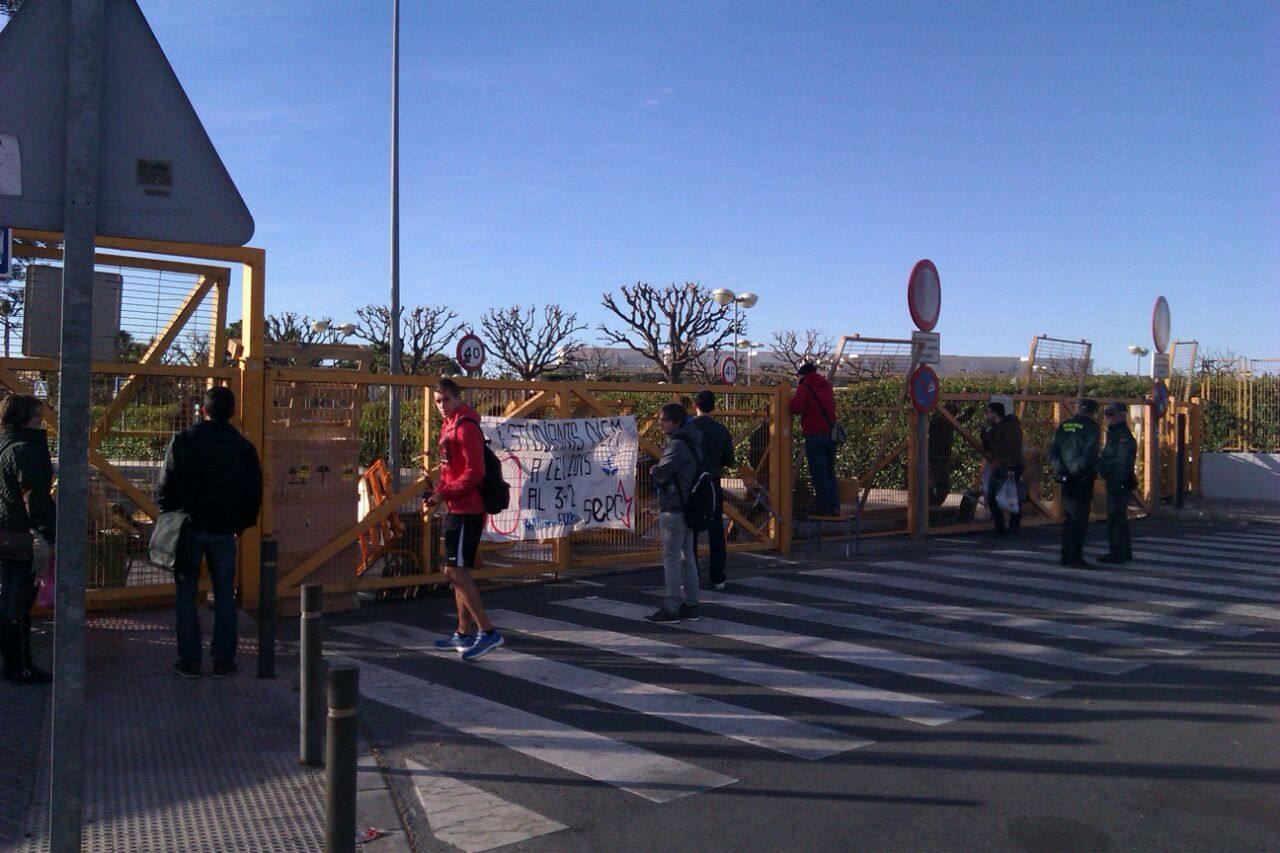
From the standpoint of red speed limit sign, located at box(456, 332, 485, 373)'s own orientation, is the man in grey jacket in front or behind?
in front

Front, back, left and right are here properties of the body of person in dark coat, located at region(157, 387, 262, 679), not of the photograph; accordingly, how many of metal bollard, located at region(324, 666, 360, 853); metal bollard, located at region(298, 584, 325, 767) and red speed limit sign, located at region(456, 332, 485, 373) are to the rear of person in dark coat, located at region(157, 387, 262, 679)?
2

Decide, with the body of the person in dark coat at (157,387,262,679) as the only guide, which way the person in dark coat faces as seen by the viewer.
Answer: away from the camera

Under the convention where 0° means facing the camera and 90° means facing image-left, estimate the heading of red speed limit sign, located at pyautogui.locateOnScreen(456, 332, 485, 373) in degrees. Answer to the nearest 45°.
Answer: approximately 315°

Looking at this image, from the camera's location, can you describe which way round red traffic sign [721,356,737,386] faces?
facing the viewer and to the right of the viewer

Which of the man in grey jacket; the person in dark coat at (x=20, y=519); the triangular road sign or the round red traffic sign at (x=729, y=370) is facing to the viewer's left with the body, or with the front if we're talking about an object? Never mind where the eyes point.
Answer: the man in grey jacket

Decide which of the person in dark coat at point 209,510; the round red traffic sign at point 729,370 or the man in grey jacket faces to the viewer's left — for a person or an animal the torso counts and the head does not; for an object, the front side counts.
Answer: the man in grey jacket

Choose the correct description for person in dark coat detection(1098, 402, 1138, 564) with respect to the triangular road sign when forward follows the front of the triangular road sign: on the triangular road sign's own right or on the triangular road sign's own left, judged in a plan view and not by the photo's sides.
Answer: on the triangular road sign's own right

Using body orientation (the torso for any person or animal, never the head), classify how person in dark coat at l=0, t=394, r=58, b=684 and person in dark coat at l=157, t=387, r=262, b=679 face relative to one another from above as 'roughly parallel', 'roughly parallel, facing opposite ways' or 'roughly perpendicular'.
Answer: roughly perpendicular

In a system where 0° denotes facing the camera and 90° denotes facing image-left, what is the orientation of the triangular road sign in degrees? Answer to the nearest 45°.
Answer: approximately 180°

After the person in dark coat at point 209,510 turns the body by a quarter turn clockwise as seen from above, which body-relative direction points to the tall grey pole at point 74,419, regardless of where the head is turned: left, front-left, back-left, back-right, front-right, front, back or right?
right

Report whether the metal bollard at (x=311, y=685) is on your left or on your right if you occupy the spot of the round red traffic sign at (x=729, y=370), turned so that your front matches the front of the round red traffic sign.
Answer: on your right
